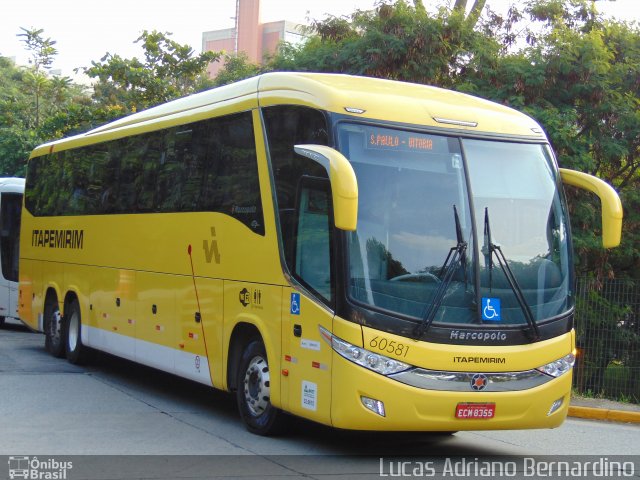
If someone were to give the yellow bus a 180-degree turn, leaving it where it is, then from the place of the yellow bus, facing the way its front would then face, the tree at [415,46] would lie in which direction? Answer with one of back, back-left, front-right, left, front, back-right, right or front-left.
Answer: front-right

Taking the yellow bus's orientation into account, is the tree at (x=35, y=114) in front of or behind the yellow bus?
behind

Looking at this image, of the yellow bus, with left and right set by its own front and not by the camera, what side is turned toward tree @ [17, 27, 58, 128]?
back

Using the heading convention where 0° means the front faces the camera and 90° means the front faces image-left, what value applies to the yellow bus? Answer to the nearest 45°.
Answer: approximately 315°

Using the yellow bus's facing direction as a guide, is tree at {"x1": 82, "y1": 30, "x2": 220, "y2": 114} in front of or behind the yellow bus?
behind
